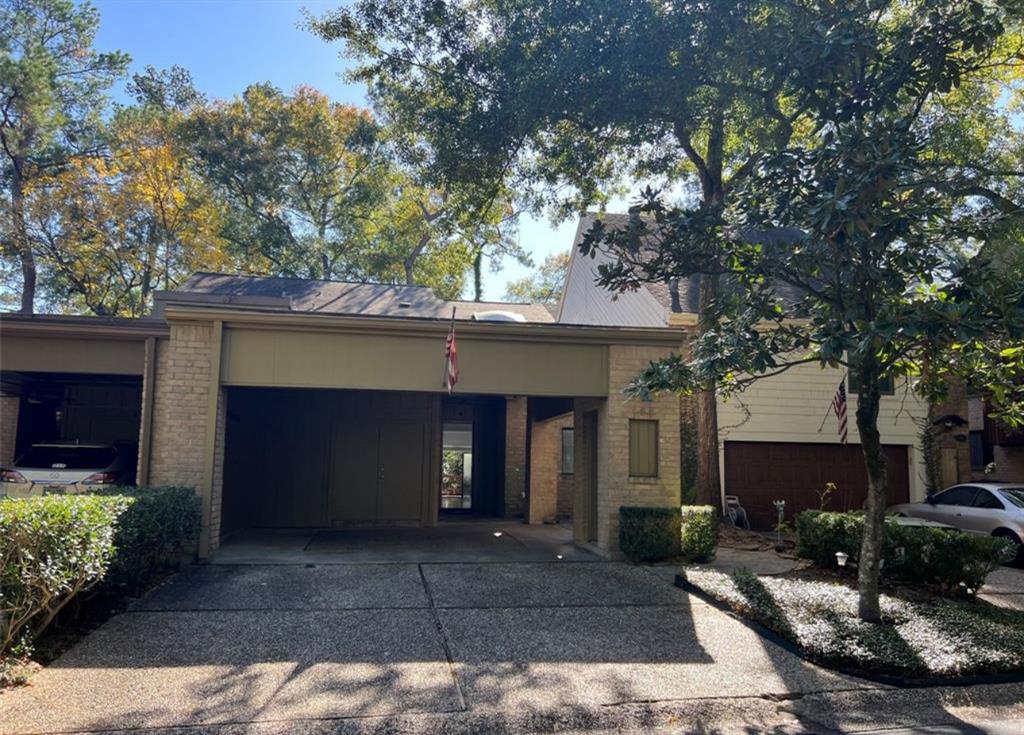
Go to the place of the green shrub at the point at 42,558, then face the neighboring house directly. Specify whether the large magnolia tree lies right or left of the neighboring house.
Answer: right

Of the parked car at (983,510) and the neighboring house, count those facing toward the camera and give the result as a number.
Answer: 1

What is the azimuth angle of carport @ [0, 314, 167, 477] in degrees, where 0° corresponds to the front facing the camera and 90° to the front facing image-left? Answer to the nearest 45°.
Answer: approximately 0°

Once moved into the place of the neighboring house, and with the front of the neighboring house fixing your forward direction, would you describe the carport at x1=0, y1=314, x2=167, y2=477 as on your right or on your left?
on your right

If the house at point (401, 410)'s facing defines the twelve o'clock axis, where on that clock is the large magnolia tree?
The large magnolia tree is roughly at 11 o'clock from the house.

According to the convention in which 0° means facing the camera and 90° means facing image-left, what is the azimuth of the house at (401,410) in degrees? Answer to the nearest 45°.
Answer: approximately 0°

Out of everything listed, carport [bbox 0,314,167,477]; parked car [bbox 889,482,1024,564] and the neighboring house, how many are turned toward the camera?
2
